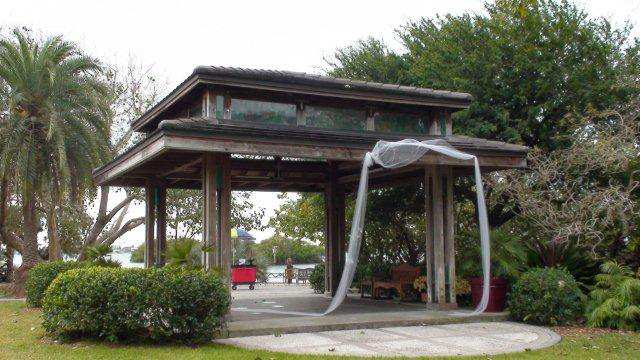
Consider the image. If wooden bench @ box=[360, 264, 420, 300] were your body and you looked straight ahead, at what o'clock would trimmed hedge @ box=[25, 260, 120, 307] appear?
The trimmed hedge is roughly at 1 o'clock from the wooden bench.

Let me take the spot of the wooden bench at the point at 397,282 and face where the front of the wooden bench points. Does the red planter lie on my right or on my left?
on my left

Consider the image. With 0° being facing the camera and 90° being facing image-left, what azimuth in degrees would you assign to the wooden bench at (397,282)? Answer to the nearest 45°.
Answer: approximately 45°

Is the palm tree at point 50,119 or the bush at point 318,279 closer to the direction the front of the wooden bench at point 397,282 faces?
the palm tree

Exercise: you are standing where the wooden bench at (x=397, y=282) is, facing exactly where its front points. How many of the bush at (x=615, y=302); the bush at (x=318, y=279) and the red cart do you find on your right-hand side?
2

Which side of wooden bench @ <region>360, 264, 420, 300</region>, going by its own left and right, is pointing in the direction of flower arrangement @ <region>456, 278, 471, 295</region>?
left

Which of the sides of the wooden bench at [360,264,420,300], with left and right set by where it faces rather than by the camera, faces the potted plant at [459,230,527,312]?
left

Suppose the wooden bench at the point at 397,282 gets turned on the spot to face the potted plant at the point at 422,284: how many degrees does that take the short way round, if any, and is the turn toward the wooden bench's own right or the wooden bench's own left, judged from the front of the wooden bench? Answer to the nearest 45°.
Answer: approximately 90° to the wooden bench's own left
